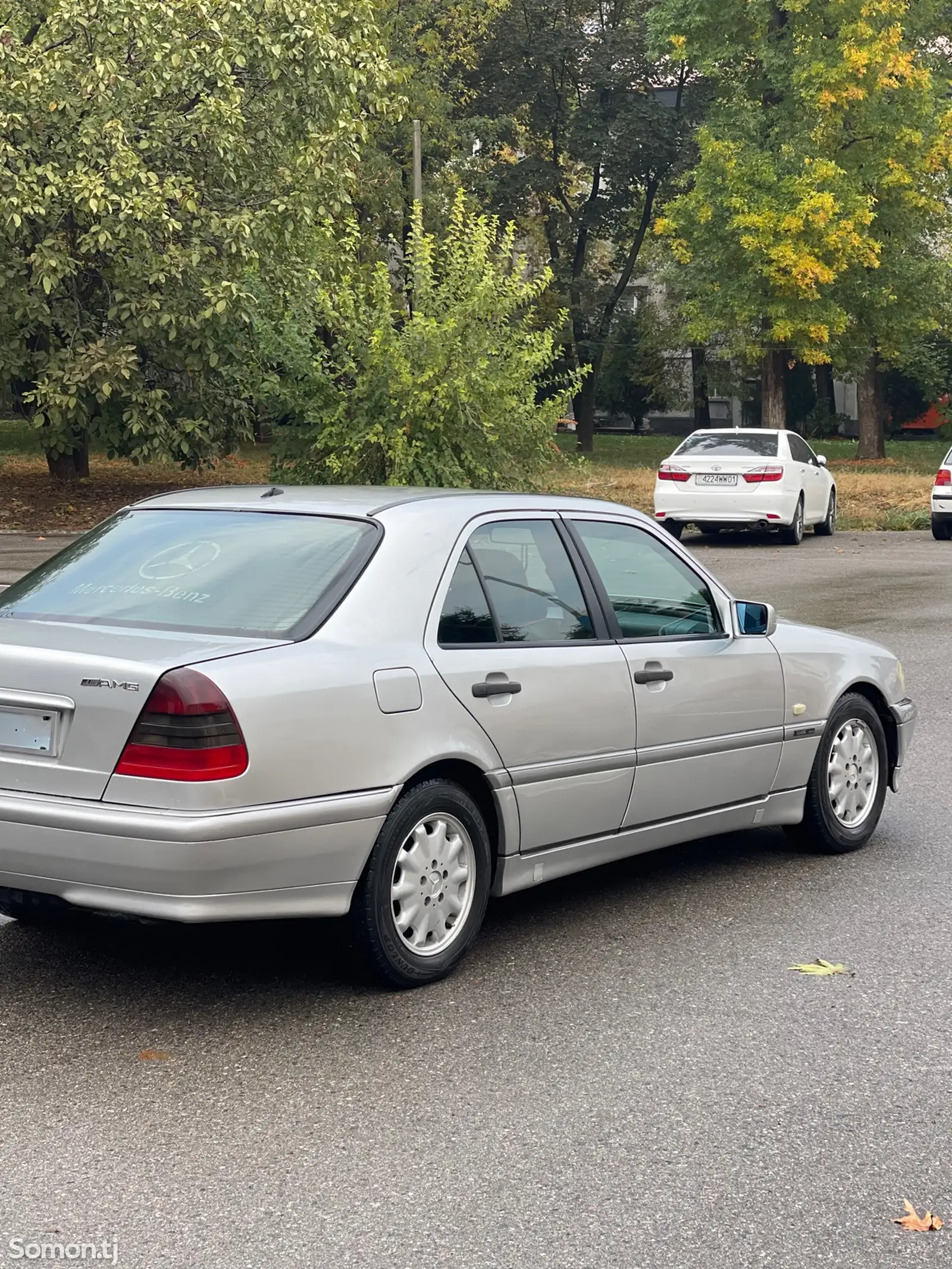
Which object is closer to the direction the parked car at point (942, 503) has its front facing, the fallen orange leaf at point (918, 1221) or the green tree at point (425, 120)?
the green tree

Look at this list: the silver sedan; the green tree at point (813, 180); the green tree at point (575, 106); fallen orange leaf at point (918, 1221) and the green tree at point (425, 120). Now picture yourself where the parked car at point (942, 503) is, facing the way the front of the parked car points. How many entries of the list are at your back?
2

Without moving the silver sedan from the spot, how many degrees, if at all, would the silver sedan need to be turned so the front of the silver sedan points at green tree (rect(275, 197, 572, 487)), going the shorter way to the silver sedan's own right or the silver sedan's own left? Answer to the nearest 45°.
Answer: approximately 45° to the silver sedan's own left

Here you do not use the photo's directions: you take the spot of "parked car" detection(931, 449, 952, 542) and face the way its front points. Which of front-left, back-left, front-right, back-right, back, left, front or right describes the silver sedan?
back

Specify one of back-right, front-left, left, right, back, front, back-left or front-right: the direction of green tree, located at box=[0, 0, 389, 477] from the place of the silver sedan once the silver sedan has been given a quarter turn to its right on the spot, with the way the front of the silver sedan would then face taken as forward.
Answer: back-left

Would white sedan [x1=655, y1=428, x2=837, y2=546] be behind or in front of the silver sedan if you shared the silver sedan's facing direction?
in front

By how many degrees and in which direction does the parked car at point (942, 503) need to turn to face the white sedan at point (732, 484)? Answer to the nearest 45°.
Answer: approximately 135° to its left

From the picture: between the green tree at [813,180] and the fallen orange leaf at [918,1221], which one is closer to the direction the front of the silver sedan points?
the green tree

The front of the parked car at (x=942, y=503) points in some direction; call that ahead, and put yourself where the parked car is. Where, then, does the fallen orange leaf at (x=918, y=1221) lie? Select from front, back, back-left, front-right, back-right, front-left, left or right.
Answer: back

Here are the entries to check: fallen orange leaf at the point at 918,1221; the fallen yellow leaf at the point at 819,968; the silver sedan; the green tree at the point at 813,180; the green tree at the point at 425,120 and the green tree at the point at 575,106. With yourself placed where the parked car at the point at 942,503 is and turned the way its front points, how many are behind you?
3

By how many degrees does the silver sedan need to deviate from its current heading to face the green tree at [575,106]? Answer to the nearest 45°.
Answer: approximately 45° to its left

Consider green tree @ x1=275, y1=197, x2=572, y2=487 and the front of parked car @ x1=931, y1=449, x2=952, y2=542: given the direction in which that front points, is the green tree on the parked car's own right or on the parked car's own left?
on the parked car's own left

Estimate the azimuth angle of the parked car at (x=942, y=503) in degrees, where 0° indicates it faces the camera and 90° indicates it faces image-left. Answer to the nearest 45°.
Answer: approximately 180°

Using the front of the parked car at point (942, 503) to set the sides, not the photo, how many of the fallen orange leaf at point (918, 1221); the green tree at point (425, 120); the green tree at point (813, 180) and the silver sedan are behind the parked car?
2

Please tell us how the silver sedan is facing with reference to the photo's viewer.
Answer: facing away from the viewer and to the right of the viewer

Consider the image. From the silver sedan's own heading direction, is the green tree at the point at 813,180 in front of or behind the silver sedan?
in front

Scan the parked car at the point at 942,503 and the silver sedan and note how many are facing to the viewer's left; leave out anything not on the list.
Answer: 0

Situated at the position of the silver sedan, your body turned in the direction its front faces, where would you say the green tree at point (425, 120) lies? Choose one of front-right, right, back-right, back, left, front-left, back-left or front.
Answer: front-left

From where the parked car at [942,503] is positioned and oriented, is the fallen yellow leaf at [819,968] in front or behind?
behind

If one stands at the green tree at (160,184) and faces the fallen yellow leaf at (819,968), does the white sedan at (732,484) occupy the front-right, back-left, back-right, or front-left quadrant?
front-left
